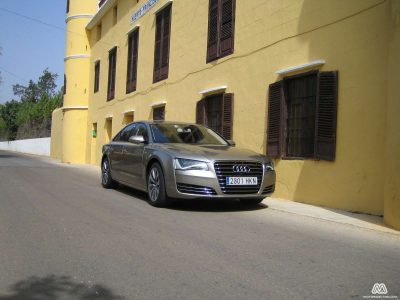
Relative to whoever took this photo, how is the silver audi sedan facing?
facing the viewer and to the right of the viewer

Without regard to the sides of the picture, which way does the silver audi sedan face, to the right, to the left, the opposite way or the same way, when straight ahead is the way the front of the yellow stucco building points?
to the left

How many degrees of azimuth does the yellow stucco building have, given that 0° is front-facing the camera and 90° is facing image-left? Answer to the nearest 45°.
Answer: approximately 45°
